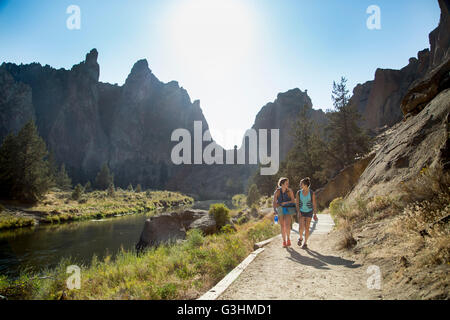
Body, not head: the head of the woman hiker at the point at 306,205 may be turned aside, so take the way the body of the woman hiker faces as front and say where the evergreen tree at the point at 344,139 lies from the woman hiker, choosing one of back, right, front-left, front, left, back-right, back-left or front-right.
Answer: back

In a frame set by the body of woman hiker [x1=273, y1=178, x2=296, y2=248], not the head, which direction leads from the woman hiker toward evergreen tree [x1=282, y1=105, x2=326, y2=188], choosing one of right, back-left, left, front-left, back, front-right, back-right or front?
back

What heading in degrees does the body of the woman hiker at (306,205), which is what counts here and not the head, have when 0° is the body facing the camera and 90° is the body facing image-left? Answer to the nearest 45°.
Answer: approximately 0°

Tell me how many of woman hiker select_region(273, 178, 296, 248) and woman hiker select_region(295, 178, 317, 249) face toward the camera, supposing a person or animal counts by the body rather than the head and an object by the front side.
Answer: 2

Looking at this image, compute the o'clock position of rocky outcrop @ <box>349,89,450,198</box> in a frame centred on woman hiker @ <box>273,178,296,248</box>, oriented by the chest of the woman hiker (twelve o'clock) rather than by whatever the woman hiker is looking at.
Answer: The rocky outcrop is roughly at 8 o'clock from the woman hiker.

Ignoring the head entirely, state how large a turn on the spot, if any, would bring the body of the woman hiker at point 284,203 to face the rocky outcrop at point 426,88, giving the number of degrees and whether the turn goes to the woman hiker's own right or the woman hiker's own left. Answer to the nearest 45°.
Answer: approximately 135° to the woman hiker's own left
